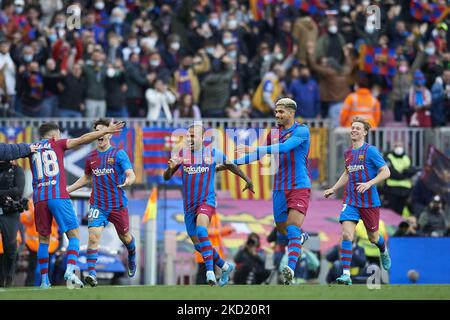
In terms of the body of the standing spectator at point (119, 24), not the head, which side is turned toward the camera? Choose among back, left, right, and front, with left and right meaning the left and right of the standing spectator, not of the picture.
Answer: front

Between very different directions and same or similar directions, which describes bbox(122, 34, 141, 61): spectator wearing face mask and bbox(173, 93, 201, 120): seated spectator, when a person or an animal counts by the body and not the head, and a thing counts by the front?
same or similar directions

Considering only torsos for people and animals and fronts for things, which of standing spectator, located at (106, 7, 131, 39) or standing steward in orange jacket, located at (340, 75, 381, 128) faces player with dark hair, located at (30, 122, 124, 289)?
standing spectator, located at (106, 7, 131, 39)

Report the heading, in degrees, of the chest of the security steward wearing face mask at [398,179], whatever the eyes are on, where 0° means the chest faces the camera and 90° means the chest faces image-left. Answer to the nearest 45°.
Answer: approximately 0°

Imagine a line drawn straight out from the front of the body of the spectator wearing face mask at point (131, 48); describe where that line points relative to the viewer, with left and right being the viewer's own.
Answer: facing the viewer

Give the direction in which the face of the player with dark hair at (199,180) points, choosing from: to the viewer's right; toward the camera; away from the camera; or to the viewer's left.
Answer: toward the camera
